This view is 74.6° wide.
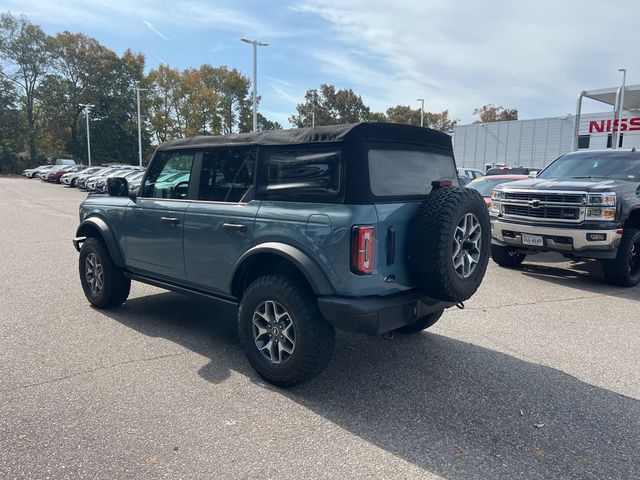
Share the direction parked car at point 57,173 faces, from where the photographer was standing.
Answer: facing the viewer and to the left of the viewer

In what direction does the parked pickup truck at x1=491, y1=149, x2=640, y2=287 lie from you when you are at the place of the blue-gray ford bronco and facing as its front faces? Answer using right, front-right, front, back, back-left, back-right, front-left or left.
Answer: right

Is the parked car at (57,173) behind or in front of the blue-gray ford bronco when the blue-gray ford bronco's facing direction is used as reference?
in front

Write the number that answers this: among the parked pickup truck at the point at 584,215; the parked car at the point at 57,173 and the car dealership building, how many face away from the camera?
0

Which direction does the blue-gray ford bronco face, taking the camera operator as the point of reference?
facing away from the viewer and to the left of the viewer

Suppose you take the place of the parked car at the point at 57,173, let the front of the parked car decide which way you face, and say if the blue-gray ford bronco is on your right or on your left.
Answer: on your left

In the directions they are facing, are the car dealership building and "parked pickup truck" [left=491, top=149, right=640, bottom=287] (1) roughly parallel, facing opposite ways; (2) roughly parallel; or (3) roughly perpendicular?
roughly parallel

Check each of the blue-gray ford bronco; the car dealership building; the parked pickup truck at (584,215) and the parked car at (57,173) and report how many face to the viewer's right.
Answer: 0

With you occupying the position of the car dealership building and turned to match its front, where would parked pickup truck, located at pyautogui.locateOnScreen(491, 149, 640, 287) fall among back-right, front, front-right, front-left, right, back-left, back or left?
front-left

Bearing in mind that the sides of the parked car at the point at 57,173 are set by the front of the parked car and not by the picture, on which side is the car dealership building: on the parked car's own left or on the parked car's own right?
on the parked car's own left
